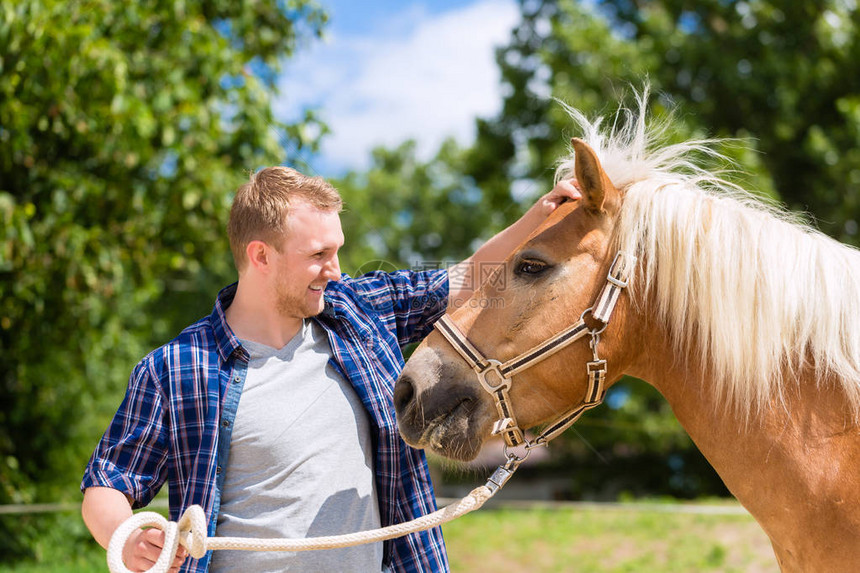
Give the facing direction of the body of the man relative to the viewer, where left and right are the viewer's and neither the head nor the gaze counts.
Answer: facing the viewer and to the right of the viewer

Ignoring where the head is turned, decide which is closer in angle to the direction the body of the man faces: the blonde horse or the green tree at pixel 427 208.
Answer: the blonde horse

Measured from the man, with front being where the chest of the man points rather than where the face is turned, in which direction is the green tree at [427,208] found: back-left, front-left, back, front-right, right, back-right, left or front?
back-left

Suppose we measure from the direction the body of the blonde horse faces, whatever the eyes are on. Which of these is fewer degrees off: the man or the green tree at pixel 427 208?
the man

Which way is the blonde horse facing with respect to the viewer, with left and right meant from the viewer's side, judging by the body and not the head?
facing to the left of the viewer

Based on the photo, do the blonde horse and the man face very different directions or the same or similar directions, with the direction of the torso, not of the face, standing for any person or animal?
very different directions

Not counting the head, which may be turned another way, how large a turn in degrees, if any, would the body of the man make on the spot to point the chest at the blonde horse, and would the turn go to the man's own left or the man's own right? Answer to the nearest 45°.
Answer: approximately 45° to the man's own left

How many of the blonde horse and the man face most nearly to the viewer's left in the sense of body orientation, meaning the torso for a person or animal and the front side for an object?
1
